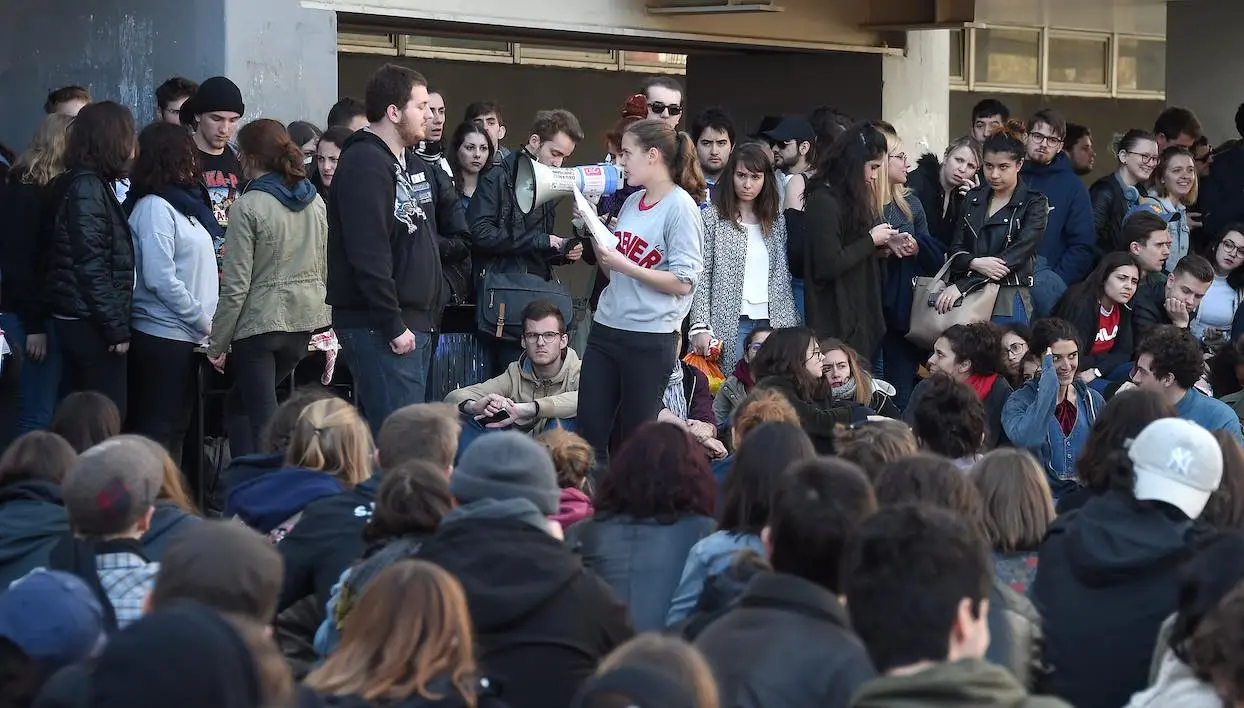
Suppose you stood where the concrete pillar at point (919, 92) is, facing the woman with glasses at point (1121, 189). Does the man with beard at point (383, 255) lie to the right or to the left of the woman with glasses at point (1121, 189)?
right

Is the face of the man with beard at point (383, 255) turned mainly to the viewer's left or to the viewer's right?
to the viewer's right

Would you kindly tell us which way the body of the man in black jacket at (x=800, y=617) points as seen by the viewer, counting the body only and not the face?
away from the camera

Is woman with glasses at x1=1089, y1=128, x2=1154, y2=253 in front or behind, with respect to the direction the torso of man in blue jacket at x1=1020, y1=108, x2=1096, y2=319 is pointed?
behind
